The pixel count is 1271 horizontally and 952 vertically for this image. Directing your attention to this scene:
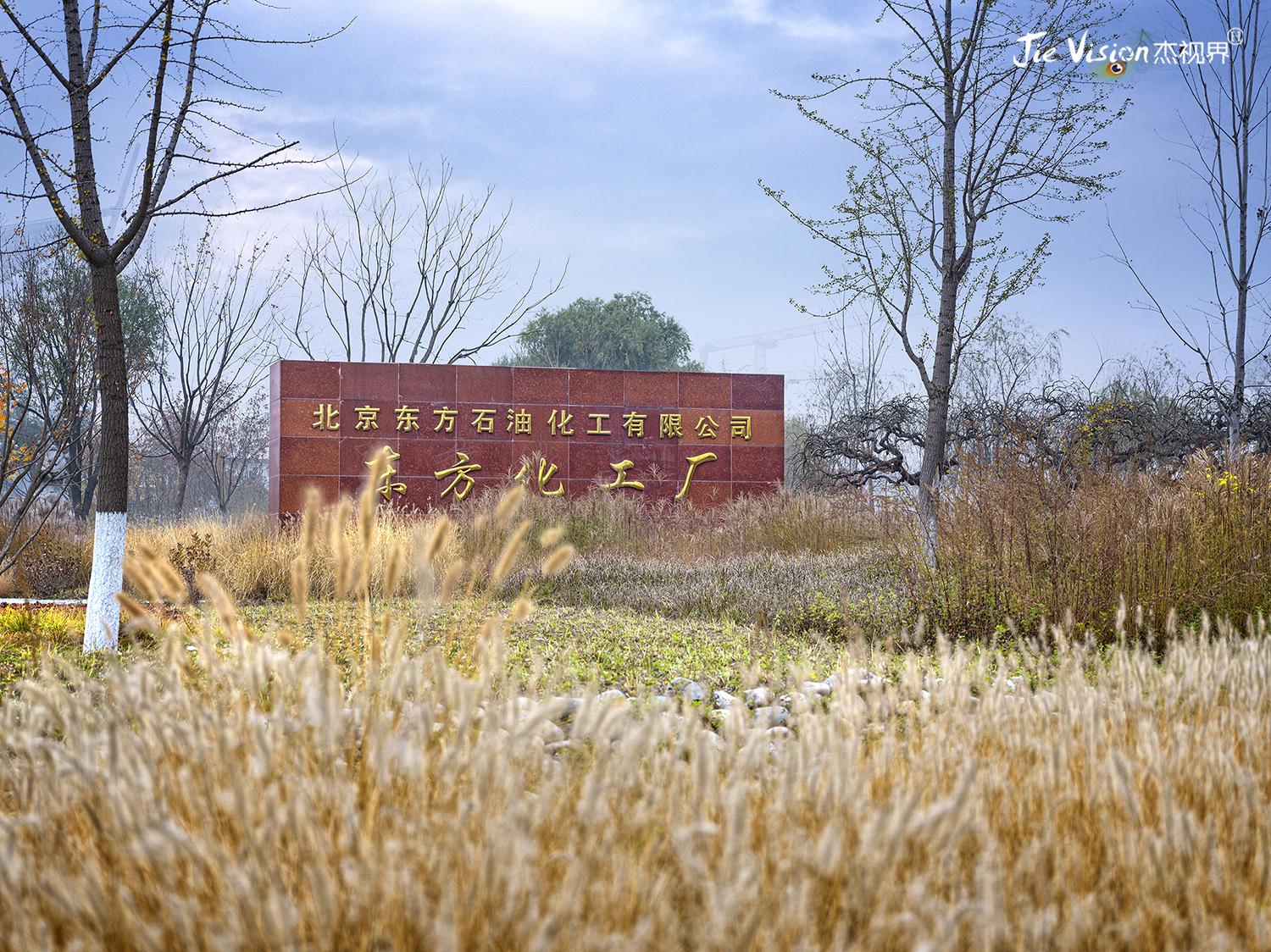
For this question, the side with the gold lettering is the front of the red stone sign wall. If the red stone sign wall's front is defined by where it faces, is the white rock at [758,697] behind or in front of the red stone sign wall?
in front

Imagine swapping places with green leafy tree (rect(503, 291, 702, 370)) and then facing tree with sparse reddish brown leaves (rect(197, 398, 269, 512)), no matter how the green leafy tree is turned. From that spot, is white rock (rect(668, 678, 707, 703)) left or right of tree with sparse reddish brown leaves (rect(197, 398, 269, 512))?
left

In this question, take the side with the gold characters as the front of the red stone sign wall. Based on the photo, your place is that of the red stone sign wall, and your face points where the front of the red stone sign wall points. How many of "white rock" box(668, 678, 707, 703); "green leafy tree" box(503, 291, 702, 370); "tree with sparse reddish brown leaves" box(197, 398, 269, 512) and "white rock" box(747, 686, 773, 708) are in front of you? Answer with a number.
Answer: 2

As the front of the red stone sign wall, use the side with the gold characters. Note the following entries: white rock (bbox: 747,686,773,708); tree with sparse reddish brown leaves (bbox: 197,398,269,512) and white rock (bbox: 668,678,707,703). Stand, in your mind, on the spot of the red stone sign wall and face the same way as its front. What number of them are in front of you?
2

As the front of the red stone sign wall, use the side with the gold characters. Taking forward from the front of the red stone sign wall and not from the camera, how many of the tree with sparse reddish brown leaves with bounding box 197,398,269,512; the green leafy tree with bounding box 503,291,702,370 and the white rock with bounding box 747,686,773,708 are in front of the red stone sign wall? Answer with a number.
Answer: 1

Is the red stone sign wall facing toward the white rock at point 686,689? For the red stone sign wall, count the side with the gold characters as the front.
yes

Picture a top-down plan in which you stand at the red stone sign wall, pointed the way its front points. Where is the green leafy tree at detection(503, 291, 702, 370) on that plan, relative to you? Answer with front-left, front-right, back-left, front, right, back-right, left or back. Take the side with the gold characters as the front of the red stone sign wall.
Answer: back

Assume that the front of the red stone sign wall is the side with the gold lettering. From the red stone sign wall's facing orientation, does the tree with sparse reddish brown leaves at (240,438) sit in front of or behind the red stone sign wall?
behind

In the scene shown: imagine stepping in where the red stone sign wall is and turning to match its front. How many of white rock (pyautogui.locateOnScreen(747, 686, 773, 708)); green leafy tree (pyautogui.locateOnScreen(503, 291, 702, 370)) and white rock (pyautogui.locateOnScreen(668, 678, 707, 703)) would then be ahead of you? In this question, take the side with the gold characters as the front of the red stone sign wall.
2

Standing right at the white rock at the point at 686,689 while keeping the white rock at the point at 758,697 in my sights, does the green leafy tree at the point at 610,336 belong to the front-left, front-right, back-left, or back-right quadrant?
back-left

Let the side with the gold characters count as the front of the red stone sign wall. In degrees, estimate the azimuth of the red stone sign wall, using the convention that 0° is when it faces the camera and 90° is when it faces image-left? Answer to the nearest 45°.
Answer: approximately 0°

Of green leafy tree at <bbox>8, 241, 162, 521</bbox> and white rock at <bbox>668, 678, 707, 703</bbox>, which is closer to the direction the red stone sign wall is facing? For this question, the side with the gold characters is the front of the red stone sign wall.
the white rock
